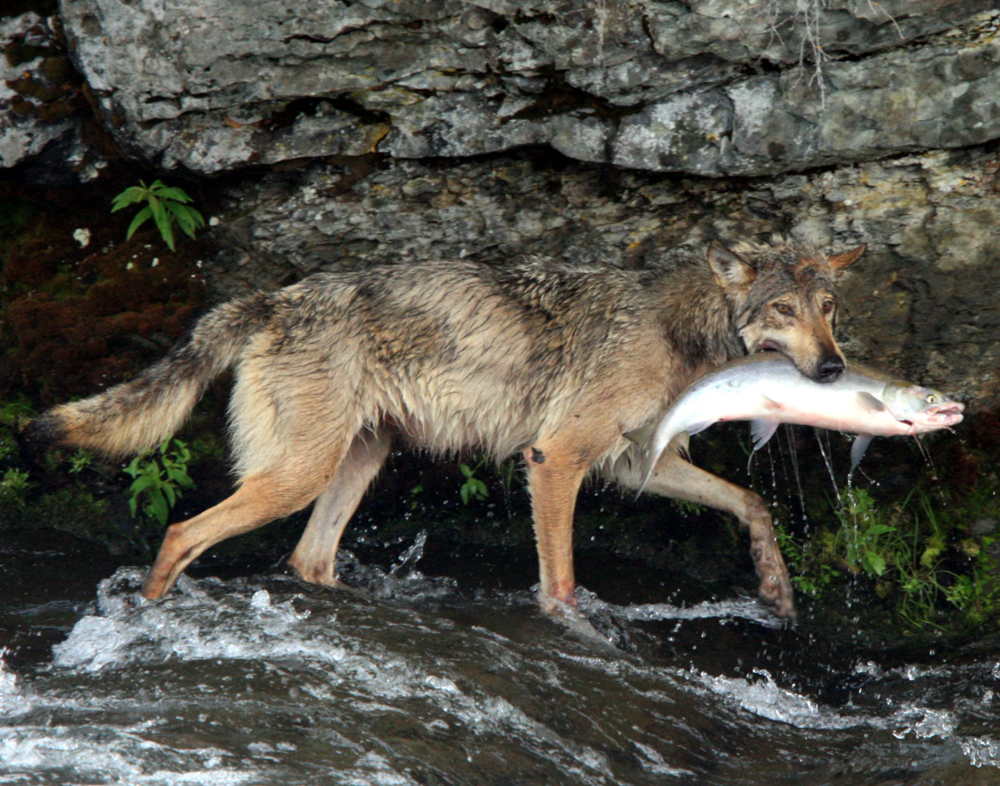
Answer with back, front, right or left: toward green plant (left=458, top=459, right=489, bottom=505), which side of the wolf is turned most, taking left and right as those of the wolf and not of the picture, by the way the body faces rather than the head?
left

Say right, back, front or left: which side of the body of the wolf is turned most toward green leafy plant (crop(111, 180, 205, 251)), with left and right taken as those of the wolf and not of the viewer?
back

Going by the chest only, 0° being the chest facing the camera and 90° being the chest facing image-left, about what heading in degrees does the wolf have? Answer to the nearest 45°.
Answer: approximately 270°

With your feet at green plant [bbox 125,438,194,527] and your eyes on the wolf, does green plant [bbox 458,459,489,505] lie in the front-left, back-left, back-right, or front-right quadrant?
front-left

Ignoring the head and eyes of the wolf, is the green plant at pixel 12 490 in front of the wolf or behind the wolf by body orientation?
behind
